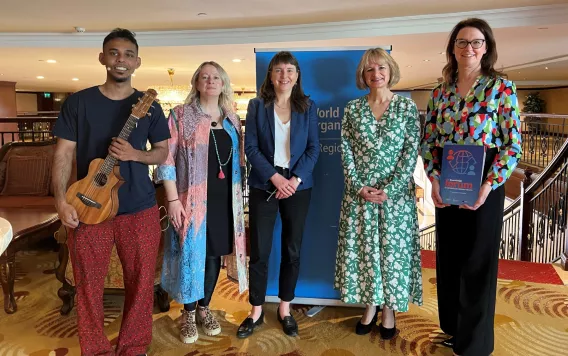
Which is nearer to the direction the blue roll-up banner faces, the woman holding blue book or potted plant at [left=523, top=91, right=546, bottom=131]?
the woman holding blue book

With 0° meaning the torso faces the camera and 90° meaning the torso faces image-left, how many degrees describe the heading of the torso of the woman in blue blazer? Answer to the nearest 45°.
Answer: approximately 0°

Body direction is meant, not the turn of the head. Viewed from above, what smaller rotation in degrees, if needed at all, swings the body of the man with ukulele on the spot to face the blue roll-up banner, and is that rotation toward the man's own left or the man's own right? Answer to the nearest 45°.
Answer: approximately 90° to the man's own left

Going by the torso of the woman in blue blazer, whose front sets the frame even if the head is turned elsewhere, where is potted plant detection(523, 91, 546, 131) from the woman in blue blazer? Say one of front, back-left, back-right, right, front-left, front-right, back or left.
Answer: back-left

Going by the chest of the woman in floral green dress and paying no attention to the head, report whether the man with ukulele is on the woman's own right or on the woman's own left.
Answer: on the woman's own right

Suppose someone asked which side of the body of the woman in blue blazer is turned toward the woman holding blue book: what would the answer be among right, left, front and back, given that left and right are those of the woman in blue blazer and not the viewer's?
left

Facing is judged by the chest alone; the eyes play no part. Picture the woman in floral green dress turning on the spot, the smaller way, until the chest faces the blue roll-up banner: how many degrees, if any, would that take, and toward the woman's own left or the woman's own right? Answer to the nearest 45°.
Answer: approximately 135° to the woman's own right
